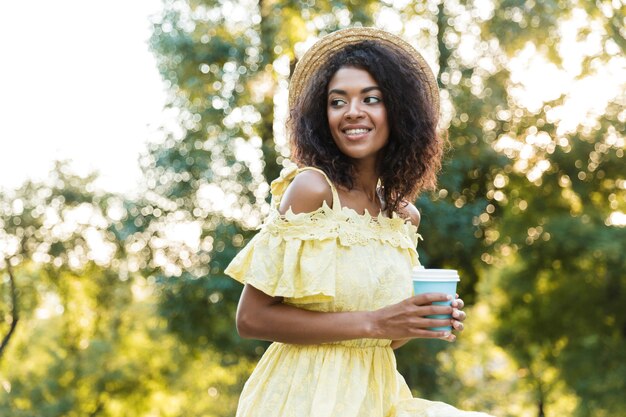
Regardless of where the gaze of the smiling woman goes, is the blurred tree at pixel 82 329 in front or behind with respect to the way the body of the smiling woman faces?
behind

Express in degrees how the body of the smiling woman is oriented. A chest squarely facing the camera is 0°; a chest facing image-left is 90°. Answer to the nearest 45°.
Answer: approximately 315°

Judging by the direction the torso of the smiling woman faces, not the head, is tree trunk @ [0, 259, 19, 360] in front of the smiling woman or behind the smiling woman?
behind
